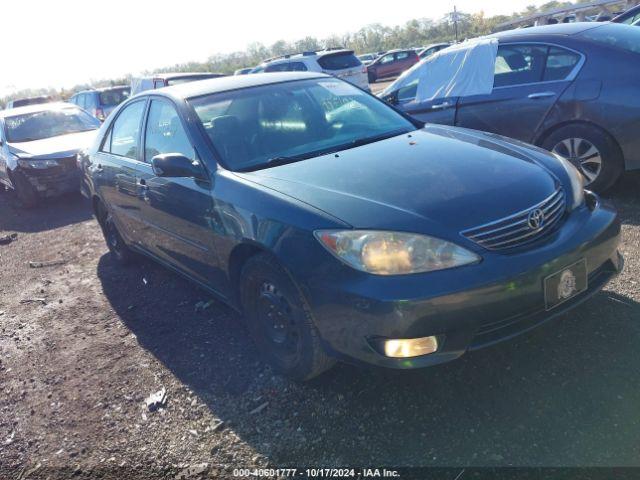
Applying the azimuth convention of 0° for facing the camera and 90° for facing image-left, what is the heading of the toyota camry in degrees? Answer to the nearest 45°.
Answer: approximately 315°

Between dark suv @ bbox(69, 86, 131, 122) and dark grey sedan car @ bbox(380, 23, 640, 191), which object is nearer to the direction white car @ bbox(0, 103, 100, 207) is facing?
the dark grey sedan car

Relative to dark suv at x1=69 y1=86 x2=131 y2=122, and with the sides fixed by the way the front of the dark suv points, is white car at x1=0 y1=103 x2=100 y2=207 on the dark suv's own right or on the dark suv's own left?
on the dark suv's own left

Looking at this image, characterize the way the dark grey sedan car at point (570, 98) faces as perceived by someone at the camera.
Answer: facing away from the viewer and to the left of the viewer

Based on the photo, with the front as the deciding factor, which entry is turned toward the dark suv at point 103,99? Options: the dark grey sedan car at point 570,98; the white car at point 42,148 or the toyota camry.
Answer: the dark grey sedan car

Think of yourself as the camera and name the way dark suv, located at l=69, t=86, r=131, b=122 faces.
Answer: facing away from the viewer and to the left of the viewer
